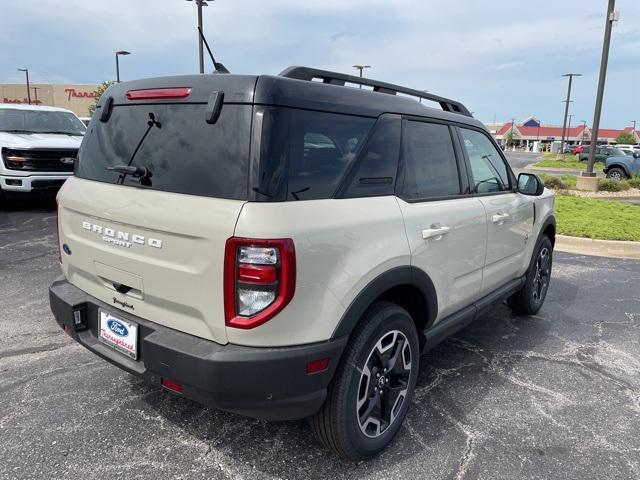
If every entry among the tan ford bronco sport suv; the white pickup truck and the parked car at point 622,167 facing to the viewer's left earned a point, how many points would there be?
1

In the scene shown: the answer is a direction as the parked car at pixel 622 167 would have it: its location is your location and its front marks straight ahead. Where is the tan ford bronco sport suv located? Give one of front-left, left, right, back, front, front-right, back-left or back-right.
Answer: left

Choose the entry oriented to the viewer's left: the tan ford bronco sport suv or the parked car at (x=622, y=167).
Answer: the parked car

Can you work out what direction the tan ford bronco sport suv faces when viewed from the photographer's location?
facing away from the viewer and to the right of the viewer

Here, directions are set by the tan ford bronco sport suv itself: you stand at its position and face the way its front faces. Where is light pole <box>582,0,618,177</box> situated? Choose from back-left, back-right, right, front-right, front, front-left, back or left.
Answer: front

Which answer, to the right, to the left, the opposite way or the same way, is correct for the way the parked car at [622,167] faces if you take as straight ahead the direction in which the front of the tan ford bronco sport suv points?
to the left

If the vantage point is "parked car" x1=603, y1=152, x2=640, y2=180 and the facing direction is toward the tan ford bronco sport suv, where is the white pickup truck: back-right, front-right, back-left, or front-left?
front-right

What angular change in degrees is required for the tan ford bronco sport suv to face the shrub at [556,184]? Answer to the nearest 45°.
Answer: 0° — it already faces it

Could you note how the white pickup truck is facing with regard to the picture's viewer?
facing the viewer and to the right of the viewer

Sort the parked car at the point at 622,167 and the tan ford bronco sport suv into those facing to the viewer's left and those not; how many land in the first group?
1

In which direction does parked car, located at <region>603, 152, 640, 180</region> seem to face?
to the viewer's left
